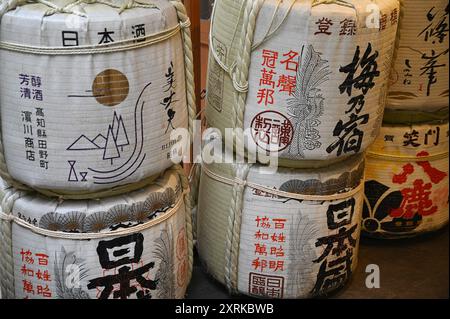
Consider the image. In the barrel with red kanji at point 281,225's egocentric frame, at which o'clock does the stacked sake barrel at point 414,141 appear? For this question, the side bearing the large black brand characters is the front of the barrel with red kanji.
The stacked sake barrel is roughly at 9 o'clock from the barrel with red kanji.

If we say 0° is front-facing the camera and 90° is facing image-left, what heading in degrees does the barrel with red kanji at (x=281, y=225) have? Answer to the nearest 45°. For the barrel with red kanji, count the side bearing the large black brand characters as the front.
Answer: approximately 315°

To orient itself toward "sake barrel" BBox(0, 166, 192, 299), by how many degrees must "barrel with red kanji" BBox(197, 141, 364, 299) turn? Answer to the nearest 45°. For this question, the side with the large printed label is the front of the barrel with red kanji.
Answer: approximately 90° to its right

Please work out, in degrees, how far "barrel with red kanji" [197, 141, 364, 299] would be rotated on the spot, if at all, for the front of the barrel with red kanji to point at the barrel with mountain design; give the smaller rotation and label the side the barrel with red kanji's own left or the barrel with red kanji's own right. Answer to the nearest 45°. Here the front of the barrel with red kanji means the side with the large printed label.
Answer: approximately 90° to the barrel with red kanji's own right

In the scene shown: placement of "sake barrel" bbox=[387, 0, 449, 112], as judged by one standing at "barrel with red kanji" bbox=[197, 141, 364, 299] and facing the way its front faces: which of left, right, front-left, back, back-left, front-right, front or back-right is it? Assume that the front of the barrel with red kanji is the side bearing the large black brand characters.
left
